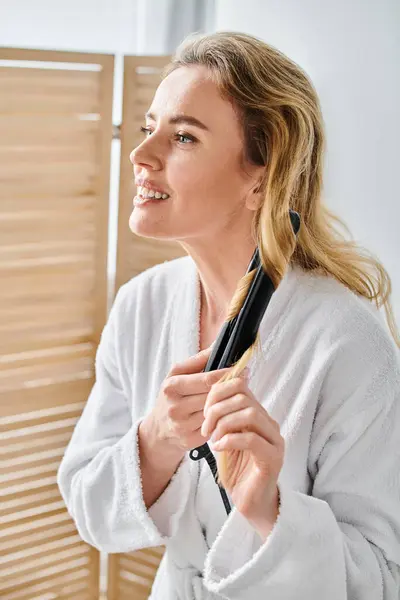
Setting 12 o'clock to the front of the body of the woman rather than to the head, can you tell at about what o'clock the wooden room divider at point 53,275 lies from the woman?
The wooden room divider is roughly at 3 o'clock from the woman.

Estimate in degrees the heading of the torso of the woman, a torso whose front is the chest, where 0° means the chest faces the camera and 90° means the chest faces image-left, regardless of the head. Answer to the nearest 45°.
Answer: approximately 45°
